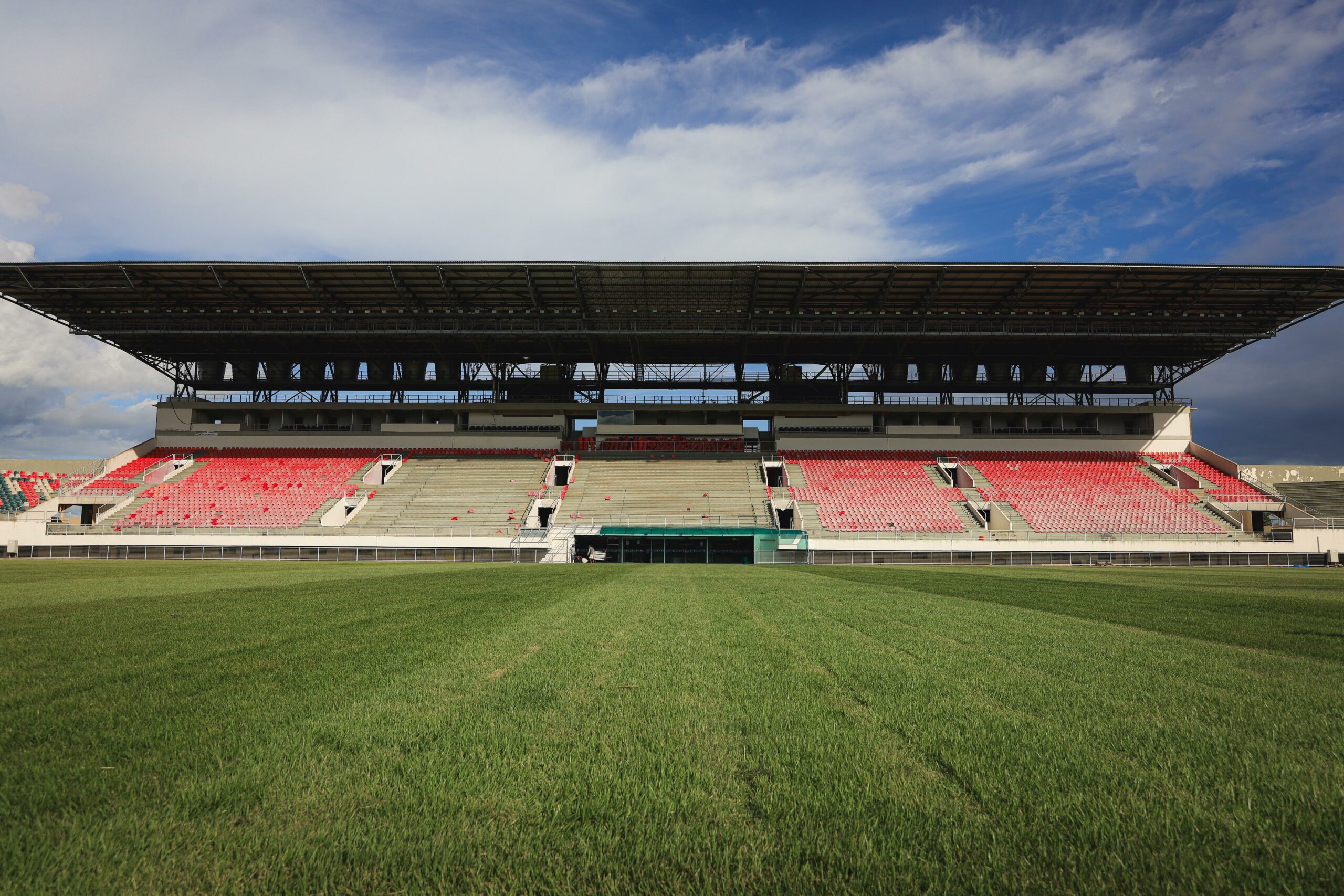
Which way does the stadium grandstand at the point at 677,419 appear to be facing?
toward the camera
